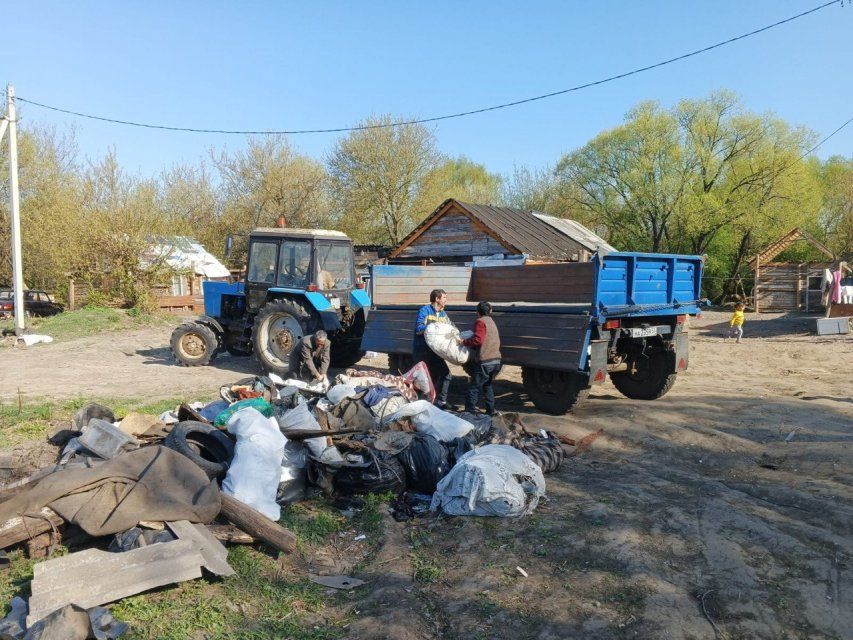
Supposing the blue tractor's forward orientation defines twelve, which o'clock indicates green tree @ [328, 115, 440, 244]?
The green tree is roughly at 2 o'clock from the blue tractor.

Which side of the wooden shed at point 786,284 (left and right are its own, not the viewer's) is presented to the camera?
front

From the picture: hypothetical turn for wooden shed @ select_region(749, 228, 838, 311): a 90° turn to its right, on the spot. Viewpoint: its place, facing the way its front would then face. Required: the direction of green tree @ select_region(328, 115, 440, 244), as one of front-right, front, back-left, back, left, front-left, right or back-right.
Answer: front

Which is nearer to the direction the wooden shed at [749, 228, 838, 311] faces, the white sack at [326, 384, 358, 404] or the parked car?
the white sack

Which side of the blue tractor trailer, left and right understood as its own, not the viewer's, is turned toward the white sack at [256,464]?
left

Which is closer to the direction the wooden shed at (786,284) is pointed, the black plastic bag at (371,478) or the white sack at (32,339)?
the black plastic bag

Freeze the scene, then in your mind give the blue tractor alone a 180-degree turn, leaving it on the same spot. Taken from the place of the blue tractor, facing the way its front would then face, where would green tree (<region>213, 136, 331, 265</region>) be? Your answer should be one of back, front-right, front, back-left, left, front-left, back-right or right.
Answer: back-left

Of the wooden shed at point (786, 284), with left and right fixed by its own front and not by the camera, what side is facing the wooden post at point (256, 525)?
front

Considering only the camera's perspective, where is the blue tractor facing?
facing away from the viewer and to the left of the viewer

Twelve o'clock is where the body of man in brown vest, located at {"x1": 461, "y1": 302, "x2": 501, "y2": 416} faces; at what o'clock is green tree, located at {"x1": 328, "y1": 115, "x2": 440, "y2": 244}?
The green tree is roughly at 1 o'clock from the man in brown vest.

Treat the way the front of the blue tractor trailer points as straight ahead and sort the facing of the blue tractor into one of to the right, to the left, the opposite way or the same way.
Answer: the same way

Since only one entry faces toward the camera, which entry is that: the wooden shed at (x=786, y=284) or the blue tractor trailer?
the wooden shed

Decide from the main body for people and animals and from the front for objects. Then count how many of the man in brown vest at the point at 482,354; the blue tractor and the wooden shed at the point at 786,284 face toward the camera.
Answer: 1

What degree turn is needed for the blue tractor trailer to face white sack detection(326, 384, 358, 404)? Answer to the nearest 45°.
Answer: approximately 90° to its left

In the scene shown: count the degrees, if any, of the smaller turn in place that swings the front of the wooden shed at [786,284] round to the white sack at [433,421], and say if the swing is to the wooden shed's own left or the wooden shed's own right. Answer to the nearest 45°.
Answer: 0° — it already faces it

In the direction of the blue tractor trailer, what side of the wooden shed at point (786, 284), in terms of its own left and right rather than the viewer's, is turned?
front

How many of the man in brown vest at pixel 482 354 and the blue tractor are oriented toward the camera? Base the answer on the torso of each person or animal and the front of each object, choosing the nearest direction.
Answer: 0

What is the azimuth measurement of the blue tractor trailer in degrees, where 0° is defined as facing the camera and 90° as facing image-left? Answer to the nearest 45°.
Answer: approximately 135°
